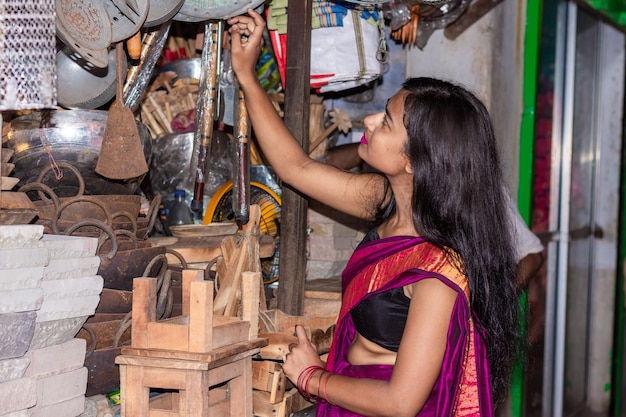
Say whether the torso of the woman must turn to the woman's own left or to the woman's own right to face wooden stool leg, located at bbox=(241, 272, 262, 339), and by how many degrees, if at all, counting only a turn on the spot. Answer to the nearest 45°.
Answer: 0° — they already face it

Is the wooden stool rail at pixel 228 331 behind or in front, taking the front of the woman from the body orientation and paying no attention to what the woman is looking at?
in front

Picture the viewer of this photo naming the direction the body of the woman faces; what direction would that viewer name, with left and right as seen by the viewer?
facing to the left of the viewer

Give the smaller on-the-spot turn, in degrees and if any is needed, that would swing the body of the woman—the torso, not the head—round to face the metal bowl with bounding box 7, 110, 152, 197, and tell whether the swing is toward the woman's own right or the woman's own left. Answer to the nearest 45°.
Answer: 0° — they already face it

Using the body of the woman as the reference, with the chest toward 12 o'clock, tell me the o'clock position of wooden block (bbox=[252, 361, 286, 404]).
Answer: The wooden block is roughly at 1 o'clock from the woman.

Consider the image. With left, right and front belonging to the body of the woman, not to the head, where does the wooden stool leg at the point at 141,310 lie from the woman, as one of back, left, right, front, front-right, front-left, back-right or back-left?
front

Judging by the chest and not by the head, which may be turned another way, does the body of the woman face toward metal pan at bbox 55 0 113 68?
yes

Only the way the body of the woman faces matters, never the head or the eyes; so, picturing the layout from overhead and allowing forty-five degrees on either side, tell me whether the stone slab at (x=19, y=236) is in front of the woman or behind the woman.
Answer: in front

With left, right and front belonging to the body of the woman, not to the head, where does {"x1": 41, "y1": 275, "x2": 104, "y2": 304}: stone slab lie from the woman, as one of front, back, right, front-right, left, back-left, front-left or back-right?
front

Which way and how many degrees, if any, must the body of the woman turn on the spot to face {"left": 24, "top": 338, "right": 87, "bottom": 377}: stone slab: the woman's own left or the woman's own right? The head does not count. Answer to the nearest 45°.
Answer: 0° — they already face it

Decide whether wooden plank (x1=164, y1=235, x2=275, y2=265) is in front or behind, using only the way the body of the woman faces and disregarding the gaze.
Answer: in front

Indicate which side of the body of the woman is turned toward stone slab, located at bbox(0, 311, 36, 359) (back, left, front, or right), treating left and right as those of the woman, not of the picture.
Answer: front
